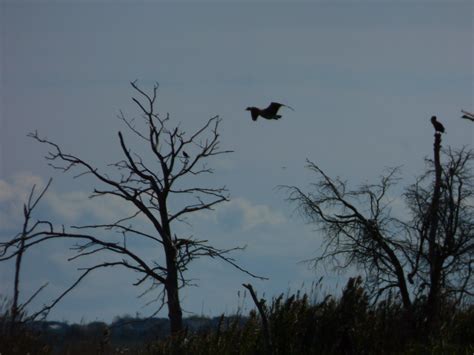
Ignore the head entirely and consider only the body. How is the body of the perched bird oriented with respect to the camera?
to the viewer's left

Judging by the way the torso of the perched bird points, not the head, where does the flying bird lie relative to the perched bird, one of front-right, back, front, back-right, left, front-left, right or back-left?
front-left
